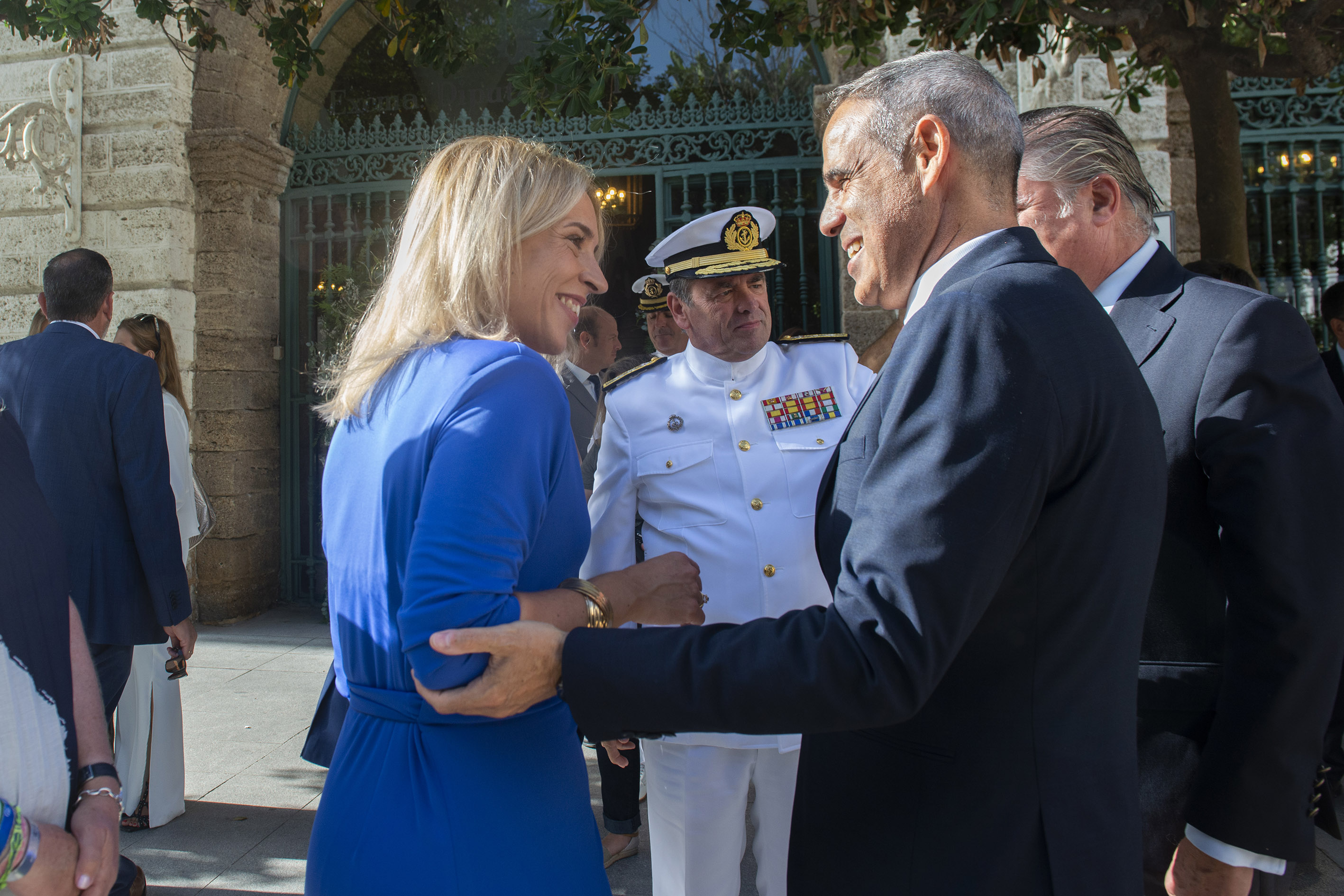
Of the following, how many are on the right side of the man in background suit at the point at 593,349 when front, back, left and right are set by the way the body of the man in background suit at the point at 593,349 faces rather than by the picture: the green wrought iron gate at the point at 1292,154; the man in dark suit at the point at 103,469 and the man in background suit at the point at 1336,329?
1

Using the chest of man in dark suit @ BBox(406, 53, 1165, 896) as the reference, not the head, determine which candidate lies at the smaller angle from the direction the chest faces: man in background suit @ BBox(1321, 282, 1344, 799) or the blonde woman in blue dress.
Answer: the blonde woman in blue dress

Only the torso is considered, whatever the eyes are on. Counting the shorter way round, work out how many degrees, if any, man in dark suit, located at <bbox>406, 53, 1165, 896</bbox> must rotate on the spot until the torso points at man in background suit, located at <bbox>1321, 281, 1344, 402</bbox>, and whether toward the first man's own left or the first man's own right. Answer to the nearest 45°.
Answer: approximately 135° to the first man's own right

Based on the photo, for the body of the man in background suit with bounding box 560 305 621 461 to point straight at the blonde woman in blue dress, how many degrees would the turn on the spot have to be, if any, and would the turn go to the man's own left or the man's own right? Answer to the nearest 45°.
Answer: approximately 45° to the man's own right

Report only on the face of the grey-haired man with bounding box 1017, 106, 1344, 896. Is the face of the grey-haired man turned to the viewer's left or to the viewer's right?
to the viewer's left

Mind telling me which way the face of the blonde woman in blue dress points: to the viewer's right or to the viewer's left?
to the viewer's right

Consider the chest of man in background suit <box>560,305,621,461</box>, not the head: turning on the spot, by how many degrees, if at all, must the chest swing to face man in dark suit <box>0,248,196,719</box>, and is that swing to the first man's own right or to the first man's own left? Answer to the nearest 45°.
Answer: approximately 90° to the first man's own right

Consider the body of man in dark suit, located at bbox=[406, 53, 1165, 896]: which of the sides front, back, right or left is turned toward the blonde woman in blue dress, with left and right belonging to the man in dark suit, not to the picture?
front

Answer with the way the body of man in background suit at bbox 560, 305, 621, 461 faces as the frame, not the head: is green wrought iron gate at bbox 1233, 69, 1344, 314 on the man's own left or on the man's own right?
on the man's own left

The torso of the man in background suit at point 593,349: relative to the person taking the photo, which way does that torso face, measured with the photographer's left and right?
facing the viewer and to the right of the viewer

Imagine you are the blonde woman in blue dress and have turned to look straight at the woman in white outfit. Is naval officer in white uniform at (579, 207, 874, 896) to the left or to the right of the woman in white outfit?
right

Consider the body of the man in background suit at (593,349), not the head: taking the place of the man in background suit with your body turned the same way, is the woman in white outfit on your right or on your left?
on your right

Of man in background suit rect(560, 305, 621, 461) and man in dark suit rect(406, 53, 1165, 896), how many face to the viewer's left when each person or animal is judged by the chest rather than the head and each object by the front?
1

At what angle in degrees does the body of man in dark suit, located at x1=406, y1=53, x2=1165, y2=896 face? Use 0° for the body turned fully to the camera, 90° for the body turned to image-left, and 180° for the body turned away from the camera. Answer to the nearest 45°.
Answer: approximately 90°
